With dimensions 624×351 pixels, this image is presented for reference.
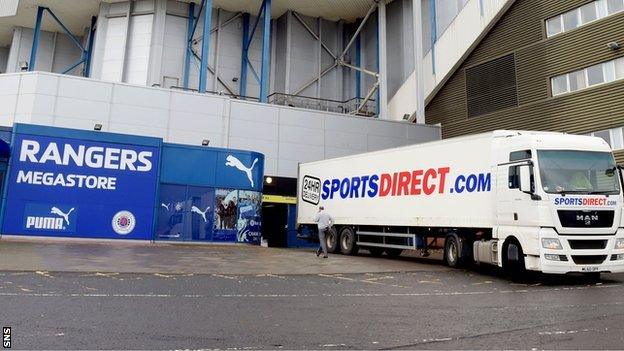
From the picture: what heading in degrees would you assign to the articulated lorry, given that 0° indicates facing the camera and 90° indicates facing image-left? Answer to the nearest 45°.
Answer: approximately 315°
